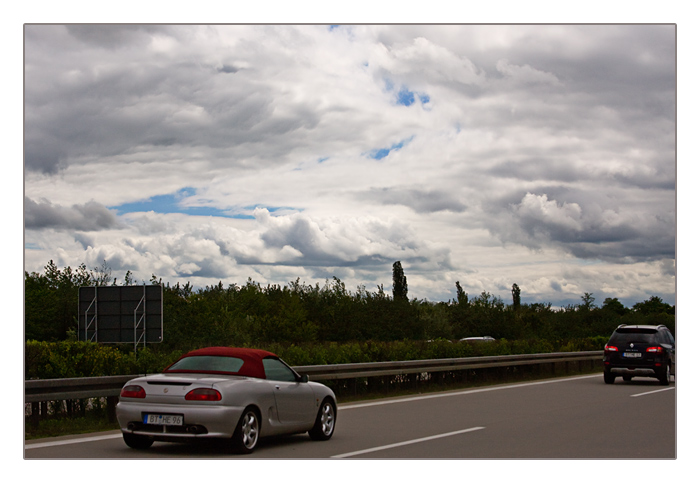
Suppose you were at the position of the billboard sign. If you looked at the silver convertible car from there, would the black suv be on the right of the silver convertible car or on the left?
left

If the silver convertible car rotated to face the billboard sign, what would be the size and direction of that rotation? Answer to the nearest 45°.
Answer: approximately 45° to its left

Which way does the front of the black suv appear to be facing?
away from the camera

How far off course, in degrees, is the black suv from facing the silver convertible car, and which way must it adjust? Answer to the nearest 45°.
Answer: approximately 180°

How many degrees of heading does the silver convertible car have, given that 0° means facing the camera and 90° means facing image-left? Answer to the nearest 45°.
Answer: approximately 225°

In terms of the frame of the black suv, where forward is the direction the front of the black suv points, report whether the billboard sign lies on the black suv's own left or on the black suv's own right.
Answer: on the black suv's own left

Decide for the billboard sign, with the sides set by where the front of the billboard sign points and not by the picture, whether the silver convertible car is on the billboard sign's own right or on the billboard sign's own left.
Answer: on the billboard sign's own right

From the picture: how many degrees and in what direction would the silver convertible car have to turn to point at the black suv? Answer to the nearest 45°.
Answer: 0° — it already faces it

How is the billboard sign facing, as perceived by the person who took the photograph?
facing away from the viewer and to the right of the viewer
